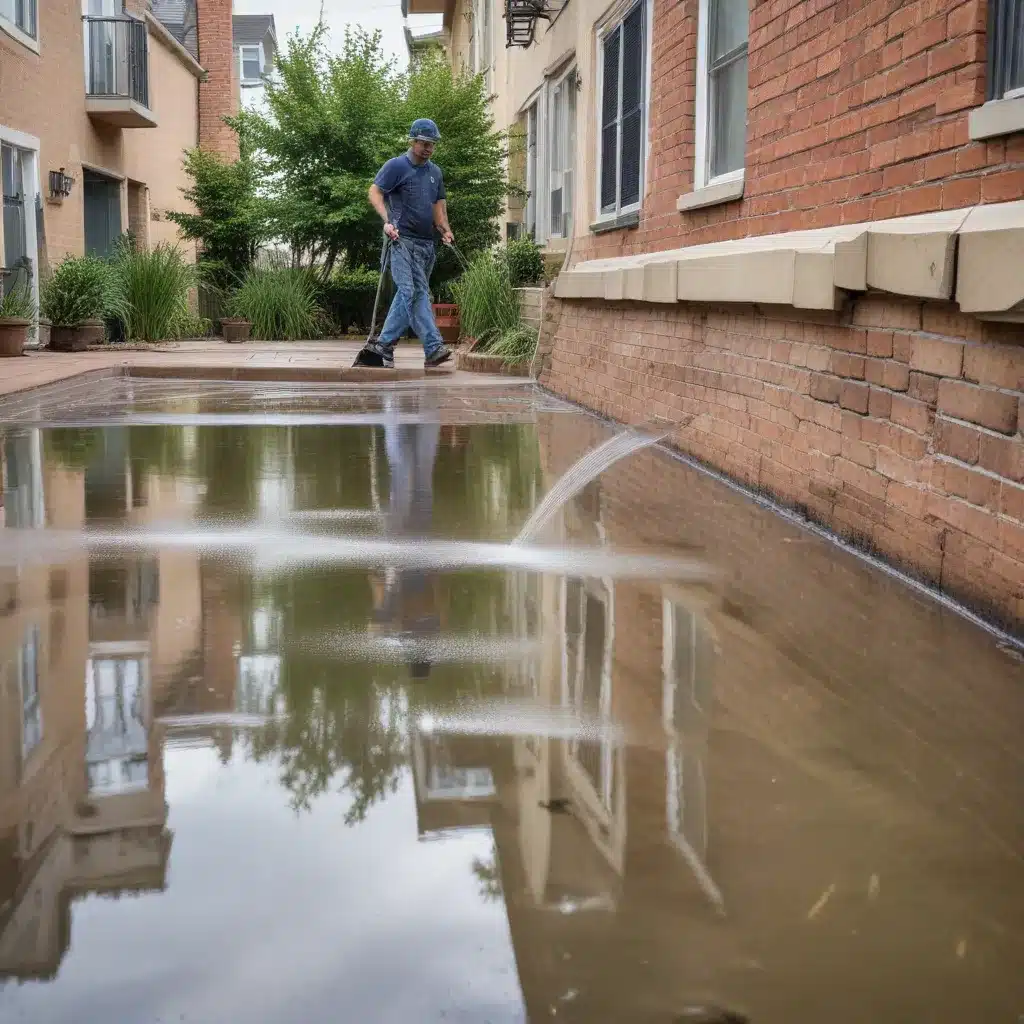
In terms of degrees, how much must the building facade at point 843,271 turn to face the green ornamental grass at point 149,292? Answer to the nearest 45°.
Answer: approximately 90° to its right

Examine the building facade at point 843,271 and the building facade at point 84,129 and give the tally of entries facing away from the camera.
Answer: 0

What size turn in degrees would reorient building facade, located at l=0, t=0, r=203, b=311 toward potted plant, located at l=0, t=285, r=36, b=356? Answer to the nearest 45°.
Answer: approximately 45° to its right

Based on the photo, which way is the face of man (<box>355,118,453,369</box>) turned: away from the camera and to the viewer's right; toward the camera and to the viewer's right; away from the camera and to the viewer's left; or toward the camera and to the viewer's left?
toward the camera and to the viewer's right

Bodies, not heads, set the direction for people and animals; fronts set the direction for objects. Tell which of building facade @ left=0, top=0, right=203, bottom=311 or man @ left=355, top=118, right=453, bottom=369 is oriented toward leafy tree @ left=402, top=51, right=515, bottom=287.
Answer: the building facade

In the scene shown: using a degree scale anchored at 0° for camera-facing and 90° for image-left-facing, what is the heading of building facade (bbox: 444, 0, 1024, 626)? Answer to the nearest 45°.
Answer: approximately 45°

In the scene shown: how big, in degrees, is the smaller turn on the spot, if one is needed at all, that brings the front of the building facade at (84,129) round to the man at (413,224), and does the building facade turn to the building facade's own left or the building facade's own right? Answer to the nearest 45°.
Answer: approximately 45° to the building facade's own right

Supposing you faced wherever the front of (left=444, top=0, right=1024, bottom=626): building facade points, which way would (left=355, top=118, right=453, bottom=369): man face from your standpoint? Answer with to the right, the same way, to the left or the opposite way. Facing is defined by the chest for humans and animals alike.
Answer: to the left

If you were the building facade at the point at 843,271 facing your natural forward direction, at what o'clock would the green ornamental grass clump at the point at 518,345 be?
The green ornamental grass clump is roughly at 4 o'clock from the building facade.

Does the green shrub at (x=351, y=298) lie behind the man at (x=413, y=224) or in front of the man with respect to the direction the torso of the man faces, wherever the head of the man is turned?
behind
